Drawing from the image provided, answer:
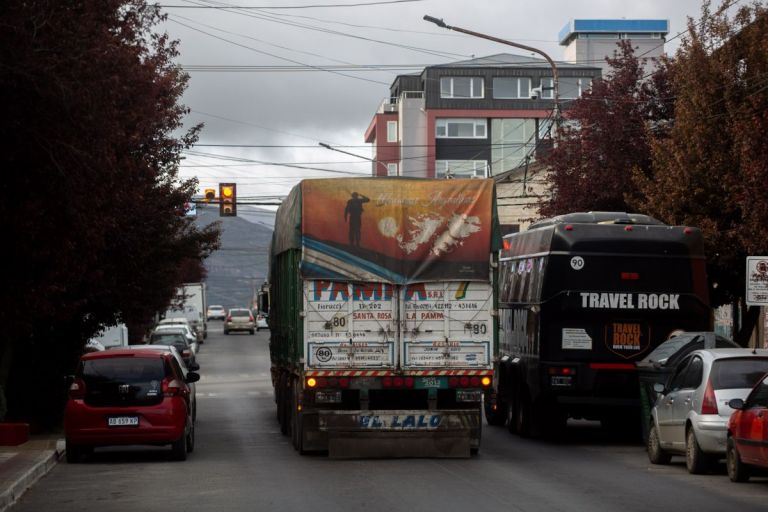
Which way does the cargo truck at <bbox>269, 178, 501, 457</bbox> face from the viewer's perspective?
away from the camera

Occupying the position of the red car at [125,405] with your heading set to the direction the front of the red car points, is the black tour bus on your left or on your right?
on your right

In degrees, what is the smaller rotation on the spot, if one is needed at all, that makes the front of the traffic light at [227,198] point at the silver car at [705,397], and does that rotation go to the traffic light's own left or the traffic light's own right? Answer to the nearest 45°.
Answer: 0° — it already faces it

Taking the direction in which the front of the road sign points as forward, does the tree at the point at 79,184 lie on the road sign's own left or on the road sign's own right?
on the road sign's own right

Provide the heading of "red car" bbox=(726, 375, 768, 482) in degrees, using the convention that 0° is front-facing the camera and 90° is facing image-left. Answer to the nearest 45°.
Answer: approximately 135°

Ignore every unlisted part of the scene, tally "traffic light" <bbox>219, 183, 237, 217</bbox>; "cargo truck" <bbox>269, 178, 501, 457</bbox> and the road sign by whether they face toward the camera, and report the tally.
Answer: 2

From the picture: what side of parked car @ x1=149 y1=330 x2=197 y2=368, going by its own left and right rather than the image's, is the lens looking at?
back

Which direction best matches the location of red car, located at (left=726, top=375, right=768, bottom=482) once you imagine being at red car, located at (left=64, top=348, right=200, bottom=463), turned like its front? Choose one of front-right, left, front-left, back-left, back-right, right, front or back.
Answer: back-right

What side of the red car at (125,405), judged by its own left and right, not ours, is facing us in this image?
back

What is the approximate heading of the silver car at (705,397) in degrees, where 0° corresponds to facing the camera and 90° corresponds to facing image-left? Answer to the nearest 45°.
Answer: approximately 135°

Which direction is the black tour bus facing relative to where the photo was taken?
away from the camera

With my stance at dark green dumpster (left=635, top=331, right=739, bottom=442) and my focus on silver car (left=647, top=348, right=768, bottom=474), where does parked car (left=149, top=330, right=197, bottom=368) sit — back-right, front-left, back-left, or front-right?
back-right
